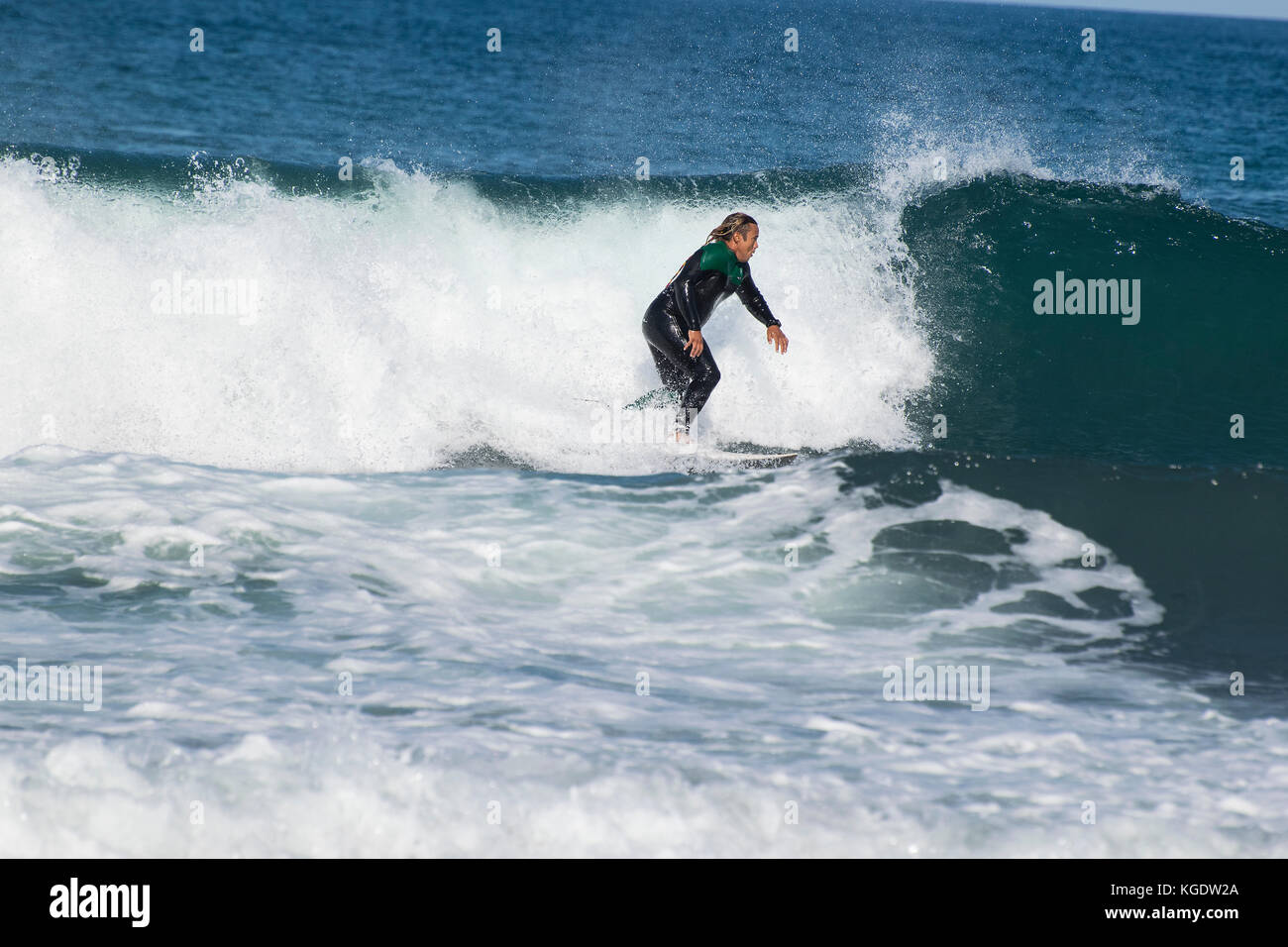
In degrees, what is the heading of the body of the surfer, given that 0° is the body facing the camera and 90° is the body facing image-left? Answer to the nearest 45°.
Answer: approximately 270°

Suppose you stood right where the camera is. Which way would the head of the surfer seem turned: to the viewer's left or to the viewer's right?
to the viewer's right
